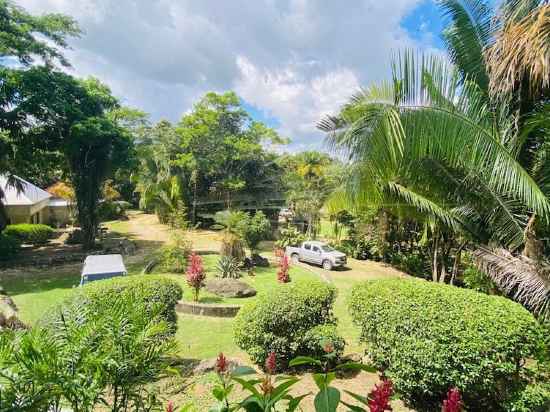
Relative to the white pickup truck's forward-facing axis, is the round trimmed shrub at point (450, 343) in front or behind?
in front

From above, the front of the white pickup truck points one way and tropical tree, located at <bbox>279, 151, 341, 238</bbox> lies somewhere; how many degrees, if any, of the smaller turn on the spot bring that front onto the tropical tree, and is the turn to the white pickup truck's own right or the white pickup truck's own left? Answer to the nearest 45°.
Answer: approximately 135° to the white pickup truck's own left

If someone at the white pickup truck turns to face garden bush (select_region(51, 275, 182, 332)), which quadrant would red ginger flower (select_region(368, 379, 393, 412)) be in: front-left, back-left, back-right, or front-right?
front-left

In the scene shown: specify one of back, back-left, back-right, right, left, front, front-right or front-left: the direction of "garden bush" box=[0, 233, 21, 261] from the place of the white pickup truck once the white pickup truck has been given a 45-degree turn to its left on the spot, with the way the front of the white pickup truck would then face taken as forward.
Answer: back

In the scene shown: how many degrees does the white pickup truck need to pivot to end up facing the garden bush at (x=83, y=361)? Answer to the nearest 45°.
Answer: approximately 45° to its right

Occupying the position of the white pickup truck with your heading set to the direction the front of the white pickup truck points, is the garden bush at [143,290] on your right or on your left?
on your right

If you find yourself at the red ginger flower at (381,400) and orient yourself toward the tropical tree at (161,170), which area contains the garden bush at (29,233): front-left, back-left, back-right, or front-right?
front-left

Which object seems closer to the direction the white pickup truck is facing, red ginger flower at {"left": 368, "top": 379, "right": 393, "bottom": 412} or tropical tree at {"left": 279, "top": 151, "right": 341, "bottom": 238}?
the red ginger flower

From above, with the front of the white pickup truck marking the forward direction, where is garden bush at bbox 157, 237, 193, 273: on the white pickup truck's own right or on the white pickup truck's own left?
on the white pickup truck's own right

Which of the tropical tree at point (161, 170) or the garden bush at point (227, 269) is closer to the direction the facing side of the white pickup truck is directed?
the garden bush

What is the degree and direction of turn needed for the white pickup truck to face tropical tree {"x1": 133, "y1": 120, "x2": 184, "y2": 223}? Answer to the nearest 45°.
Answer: approximately 180°

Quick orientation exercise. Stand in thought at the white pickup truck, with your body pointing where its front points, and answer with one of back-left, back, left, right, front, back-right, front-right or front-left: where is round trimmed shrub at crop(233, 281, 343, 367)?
front-right

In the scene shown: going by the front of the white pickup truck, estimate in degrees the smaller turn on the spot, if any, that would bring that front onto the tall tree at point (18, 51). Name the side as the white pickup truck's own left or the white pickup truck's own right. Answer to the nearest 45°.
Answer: approximately 135° to the white pickup truck's own right

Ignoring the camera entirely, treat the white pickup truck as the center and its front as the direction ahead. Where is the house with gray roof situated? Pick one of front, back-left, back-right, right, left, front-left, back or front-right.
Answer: back-right

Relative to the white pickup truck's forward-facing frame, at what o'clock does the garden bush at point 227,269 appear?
The garden bush is roughly at 3 o'clock from the white pickup truck.
